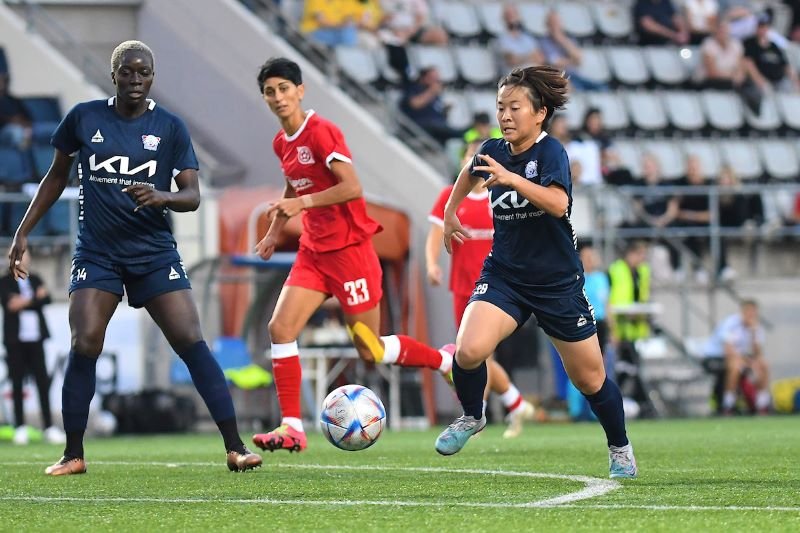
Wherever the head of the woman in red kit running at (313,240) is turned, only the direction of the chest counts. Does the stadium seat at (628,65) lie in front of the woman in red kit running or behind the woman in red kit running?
behind

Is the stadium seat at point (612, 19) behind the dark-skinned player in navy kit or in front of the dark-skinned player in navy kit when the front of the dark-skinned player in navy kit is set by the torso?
behind

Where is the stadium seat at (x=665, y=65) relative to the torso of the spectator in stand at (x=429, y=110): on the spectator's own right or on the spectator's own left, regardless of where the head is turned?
on the spectator's own left

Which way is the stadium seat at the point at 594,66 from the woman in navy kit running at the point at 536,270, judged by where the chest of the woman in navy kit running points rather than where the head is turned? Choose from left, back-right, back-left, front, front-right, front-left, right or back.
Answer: back-right

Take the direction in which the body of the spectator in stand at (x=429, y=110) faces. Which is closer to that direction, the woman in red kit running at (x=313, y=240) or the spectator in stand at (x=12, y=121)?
the woman in red kit running

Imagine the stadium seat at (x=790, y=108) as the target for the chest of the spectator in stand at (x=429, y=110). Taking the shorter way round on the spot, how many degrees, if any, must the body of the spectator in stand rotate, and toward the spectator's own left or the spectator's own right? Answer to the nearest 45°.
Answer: approximately 90° to the spectator's own left

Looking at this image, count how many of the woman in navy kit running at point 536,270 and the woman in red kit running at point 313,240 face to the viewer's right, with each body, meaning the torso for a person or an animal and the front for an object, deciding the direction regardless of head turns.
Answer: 0

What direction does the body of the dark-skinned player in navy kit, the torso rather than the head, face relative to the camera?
toward the camera

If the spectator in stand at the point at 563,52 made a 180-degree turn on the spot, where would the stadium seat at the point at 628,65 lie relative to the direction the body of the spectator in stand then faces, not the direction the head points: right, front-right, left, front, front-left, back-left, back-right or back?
right

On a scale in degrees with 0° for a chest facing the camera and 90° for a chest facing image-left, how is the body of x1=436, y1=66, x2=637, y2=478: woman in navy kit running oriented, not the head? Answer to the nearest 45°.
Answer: approximately 45°

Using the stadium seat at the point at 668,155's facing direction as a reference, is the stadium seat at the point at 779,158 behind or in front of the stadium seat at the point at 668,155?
behind

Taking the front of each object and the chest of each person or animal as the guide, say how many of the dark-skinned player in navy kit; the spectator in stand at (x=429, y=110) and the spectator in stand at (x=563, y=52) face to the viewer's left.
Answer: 0

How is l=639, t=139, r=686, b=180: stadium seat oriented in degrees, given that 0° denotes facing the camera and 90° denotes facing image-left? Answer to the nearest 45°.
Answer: approximately 45°
